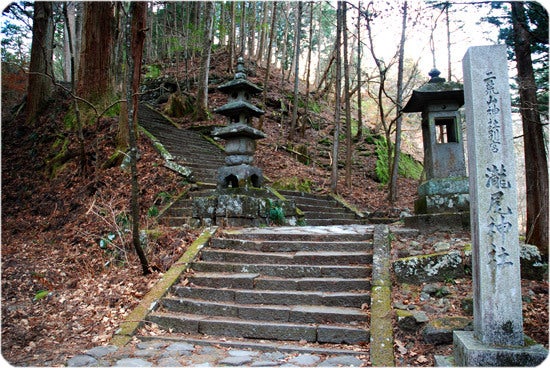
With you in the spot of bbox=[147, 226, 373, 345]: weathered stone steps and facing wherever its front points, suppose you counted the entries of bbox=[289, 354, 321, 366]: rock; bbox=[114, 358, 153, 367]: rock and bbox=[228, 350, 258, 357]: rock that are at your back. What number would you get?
0

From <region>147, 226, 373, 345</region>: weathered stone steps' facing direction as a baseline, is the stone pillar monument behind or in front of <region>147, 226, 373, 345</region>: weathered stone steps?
in front

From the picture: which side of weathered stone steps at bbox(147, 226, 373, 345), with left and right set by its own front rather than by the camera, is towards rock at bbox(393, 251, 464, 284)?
left

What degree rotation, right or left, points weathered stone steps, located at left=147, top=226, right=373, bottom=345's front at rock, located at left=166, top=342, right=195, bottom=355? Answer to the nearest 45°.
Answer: approximately 45° to its right

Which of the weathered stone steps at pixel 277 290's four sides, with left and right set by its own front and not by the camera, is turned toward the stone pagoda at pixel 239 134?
back

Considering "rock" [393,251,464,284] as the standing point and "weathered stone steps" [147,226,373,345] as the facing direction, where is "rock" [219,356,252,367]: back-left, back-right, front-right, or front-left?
front-left

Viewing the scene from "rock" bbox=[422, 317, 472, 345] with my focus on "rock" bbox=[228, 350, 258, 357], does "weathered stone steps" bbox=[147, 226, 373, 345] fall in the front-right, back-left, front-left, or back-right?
front-right

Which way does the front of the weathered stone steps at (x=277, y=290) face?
toward the camera

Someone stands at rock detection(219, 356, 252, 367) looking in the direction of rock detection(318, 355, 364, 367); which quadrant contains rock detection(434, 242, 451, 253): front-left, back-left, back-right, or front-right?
front-left

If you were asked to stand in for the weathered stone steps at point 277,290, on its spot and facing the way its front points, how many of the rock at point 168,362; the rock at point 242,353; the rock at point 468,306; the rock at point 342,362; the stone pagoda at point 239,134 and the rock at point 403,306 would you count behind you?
1

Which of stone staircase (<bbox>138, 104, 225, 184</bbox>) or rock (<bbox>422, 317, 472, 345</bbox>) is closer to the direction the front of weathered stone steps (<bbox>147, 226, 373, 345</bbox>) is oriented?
the rock

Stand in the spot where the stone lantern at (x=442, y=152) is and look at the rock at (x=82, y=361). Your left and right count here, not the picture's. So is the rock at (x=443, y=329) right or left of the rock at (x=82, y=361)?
left

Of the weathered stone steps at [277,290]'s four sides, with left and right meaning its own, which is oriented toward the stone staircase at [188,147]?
back

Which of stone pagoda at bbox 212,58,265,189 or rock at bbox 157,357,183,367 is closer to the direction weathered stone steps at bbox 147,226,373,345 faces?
the rock

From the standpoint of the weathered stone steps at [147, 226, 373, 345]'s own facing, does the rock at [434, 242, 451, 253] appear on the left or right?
on its left

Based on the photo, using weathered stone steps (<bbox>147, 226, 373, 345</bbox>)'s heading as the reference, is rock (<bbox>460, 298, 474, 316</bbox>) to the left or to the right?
on its left

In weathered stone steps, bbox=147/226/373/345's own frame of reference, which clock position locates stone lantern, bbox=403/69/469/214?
The stone lantern is roughly at 8 o'clock from the weathered stone steps.
